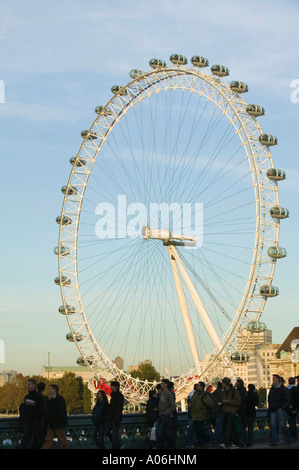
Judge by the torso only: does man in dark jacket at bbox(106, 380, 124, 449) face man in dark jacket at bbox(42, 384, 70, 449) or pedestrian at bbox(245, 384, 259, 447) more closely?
the man in dark jacket

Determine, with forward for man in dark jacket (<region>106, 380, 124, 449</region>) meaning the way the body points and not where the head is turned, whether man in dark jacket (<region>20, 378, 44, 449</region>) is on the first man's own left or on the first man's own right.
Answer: on the first man's own left

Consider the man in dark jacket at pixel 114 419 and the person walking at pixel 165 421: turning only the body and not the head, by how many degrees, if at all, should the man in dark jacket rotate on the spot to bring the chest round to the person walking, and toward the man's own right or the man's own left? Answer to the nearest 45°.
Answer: approximately 180°

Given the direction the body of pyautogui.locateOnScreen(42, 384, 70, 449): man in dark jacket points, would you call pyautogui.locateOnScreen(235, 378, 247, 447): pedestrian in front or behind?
behind

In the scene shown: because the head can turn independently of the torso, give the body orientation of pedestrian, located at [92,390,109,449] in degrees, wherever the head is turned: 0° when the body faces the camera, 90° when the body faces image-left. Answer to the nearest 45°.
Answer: approximately 90°
